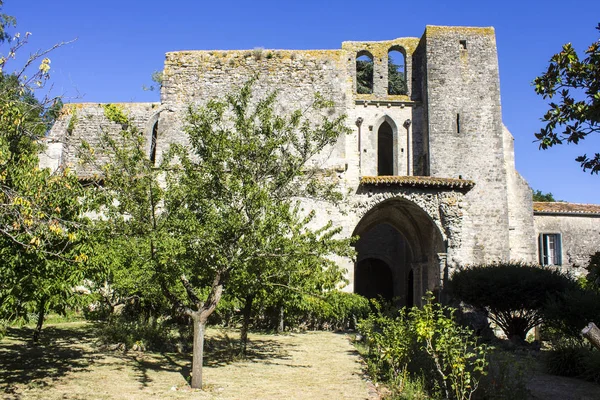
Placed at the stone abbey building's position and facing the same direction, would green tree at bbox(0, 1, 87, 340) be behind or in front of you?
in front

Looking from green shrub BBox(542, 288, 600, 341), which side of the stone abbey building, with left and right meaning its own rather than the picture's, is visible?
front

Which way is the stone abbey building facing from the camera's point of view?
toward the camera

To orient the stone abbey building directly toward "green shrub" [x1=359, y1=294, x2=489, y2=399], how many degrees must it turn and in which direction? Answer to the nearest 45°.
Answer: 0° — it already faces it

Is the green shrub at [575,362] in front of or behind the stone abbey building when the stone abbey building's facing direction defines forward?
in front

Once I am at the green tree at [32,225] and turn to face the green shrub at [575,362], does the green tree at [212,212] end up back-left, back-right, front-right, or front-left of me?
front-right

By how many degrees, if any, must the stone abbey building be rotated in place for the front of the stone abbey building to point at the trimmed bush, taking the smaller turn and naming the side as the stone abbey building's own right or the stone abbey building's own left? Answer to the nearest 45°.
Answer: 0° — it already faces it
